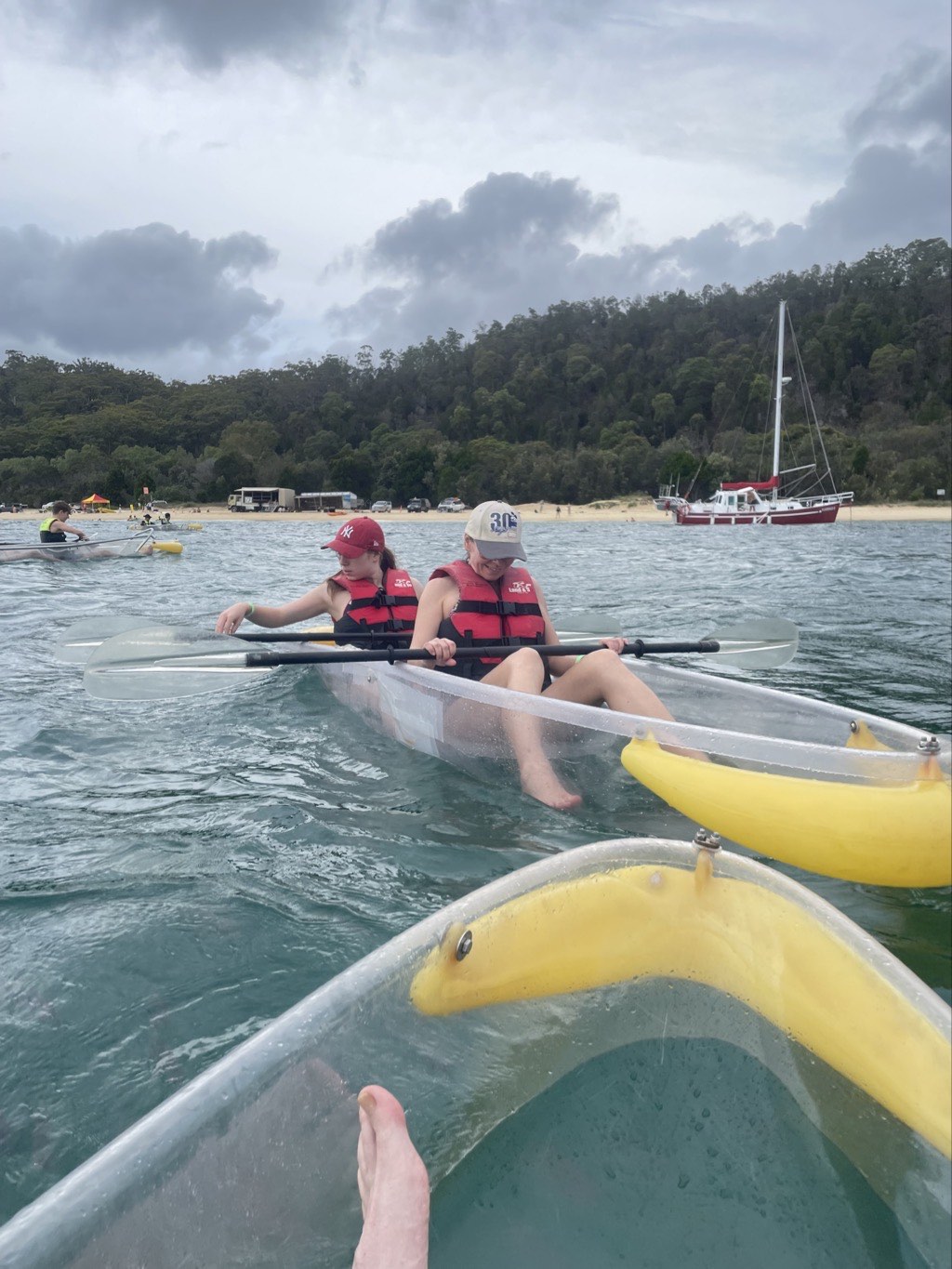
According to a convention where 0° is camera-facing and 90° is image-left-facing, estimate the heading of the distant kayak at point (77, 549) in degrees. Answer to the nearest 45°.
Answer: approximately 270°

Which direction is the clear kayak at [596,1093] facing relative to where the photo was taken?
away from the camera

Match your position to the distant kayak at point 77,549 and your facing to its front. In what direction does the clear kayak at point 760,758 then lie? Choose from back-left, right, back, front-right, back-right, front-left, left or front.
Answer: right

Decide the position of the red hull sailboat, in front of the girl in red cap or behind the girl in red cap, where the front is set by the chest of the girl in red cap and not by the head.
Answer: behind

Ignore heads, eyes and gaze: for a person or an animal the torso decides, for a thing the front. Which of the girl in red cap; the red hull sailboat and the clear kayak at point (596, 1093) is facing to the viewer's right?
the red hull sailboat

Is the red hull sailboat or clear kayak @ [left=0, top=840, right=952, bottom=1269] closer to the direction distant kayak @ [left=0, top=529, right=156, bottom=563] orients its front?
the red hull sailboat

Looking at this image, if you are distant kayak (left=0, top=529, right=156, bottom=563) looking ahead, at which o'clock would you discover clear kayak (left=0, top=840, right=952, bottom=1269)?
The clear kayak is roughly at 3 o'clock from the distant kayak.

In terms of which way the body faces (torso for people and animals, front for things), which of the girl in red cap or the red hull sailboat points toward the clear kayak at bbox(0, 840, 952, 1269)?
the girl in red cap

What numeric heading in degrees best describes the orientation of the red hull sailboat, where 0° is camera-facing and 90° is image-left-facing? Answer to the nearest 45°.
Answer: approximately 270°

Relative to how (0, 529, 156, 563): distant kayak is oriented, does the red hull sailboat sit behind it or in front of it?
in front
